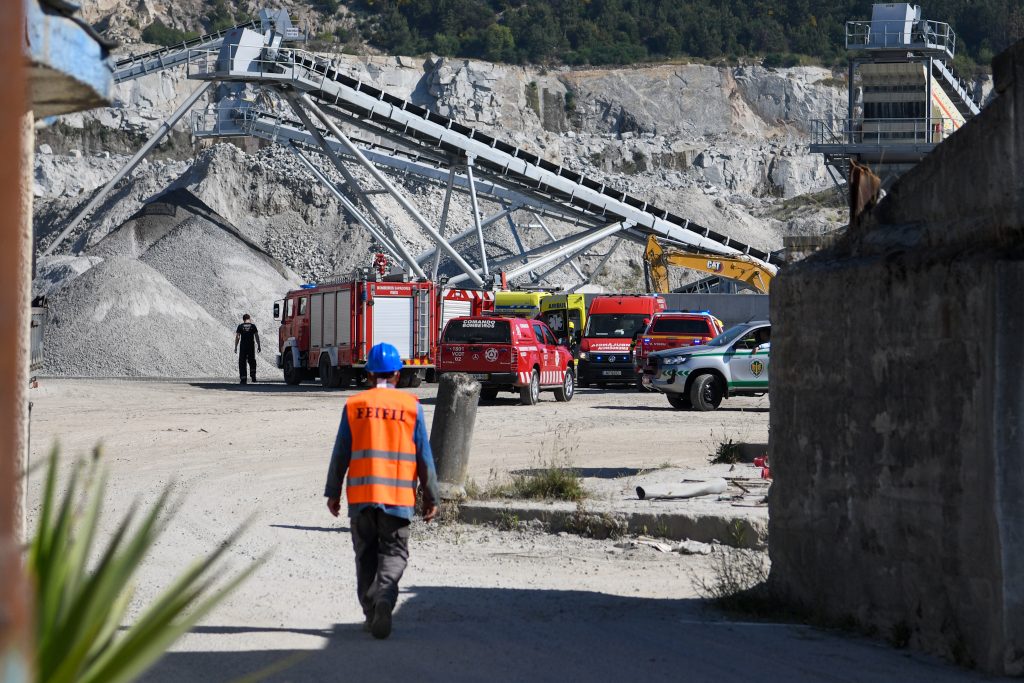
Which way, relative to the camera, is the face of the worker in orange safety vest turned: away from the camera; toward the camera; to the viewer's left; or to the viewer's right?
away from the camera

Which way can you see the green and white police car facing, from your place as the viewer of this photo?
facing the viewer and to the left of the viewer

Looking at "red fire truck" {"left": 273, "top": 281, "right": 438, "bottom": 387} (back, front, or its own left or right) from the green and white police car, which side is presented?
back

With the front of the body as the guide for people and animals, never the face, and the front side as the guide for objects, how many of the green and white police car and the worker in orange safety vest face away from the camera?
1

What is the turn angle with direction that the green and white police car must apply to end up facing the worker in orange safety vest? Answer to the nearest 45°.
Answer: approximately 45° to its left

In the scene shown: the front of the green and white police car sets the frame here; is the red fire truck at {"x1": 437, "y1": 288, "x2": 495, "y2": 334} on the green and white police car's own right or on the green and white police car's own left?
on the green and white police car's own right

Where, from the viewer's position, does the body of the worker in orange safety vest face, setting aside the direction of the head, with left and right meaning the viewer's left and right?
facing away from the viewer

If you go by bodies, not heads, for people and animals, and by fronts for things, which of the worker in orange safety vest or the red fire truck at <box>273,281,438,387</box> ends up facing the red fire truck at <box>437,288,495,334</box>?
the worker in orange safety vest

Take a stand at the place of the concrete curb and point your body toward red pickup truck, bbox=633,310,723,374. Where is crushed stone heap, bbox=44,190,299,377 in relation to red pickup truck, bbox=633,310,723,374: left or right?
left

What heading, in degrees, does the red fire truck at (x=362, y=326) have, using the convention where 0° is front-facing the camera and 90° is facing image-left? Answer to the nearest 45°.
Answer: approximately 135°

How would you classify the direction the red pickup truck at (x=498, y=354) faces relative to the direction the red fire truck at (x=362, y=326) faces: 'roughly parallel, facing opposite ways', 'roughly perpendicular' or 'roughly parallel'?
roughly perpendicular

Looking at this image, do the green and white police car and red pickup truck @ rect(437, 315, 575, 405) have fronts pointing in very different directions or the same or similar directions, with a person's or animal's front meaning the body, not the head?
very different directions
